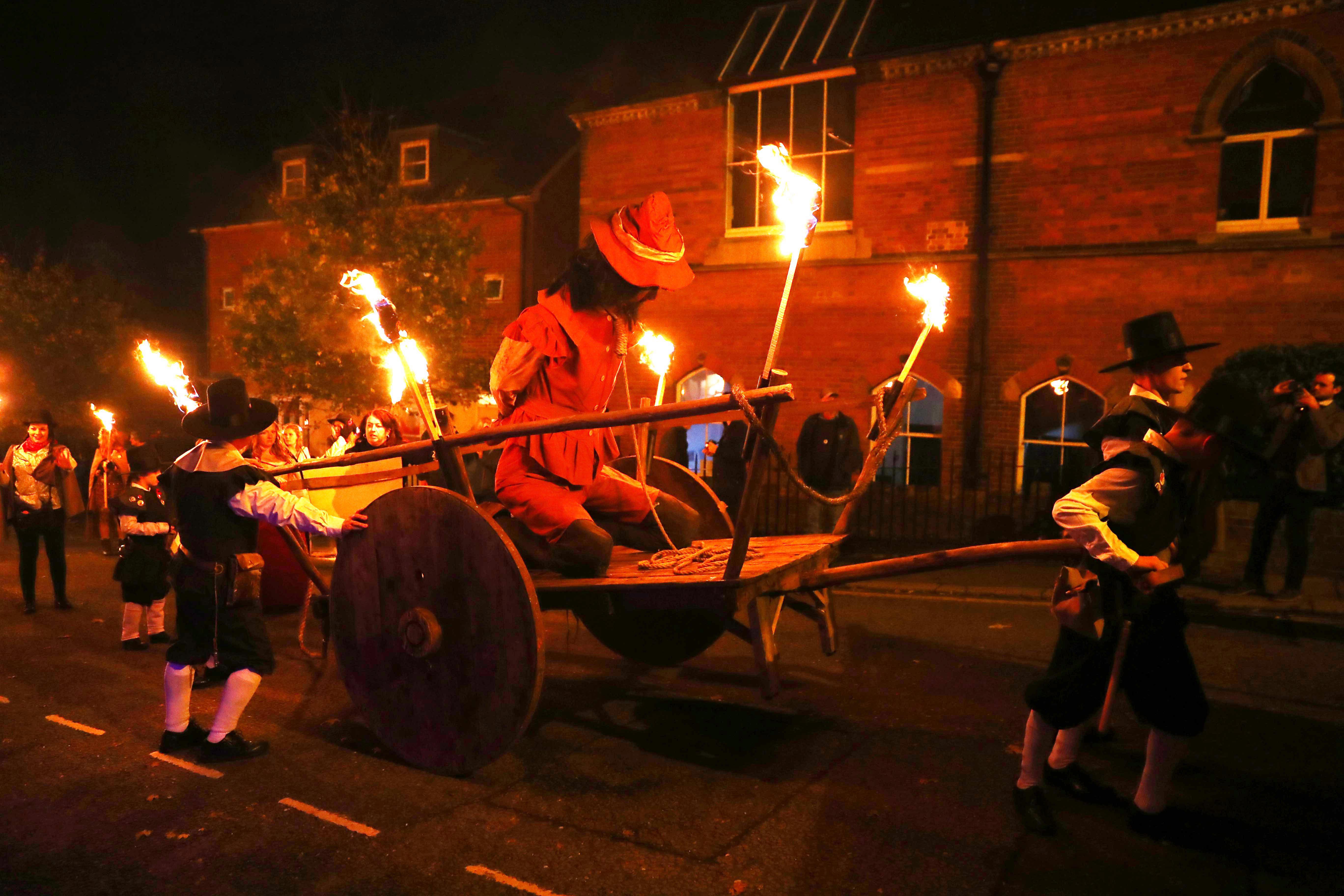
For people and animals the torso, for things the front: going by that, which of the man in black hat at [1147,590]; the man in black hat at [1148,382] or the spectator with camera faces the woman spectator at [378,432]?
the spectator with camera

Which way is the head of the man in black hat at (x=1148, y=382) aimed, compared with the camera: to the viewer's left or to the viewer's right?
to the viewer's right

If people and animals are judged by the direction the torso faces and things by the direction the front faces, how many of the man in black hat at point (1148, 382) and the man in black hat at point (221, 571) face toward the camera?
0

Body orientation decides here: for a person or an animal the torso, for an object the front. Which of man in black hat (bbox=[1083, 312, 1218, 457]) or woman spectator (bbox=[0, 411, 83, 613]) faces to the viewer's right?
the man in black hat

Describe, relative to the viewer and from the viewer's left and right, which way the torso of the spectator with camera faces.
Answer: facing the viewer and to the left of the viewer

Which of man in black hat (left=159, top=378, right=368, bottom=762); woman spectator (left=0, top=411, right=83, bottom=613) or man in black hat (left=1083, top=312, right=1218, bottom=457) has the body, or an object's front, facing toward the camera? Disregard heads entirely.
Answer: the woman spectator

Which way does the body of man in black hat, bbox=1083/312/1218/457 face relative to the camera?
to the viewer's right

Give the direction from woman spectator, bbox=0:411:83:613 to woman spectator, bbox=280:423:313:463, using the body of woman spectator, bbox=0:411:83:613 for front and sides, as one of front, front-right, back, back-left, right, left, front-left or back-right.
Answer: left

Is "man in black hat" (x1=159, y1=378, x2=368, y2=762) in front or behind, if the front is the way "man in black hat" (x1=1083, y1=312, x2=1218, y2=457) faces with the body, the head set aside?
behind

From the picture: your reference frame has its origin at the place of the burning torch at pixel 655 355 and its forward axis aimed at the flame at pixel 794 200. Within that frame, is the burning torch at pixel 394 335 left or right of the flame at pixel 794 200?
right

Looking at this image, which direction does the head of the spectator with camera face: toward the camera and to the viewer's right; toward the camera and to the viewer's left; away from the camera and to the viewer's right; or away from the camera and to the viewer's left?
toward the camera and to the viewer's left

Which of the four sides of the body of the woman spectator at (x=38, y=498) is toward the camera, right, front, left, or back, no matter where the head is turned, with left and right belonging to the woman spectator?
front

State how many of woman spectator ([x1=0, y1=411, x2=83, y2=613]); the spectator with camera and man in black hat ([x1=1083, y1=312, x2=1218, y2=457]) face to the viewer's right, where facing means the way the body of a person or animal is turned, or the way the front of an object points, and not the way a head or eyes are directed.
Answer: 1

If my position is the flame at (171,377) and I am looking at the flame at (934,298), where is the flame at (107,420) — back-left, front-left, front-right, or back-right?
back-left

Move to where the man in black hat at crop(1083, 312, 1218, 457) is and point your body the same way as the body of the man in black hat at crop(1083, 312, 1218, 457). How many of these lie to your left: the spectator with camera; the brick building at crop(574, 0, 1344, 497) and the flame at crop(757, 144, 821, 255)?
2

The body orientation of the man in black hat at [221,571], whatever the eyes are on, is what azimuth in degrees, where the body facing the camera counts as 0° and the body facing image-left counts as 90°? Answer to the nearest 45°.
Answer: approximately 225°

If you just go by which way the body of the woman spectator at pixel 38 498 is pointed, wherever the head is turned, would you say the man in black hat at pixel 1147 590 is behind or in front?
in front
